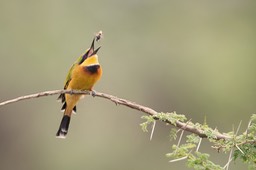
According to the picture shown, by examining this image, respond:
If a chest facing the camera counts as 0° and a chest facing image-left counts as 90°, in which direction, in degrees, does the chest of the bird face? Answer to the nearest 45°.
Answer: approximately 315°
